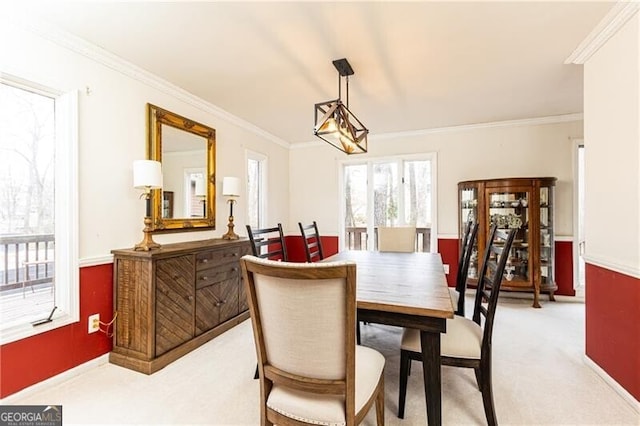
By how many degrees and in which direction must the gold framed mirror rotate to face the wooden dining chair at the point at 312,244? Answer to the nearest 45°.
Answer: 0° — it already faces it

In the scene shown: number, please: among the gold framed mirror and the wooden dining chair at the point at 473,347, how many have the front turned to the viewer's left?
1

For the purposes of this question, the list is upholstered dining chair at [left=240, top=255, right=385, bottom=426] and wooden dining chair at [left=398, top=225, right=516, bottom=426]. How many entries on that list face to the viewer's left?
1

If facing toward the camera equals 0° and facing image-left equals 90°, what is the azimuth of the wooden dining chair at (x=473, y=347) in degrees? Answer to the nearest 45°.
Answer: approximately 90°

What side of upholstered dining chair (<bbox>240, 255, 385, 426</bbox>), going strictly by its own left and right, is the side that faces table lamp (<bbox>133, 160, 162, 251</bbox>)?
left

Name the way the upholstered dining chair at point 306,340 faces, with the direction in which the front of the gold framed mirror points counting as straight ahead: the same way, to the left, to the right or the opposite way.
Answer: to the left

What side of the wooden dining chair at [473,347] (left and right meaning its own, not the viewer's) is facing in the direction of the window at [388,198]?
right

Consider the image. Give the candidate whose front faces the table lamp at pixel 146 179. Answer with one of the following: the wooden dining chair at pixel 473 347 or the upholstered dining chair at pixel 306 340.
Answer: the wooden dining chair

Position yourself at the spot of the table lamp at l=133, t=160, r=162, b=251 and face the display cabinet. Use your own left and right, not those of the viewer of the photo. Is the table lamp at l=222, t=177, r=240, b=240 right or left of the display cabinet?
left

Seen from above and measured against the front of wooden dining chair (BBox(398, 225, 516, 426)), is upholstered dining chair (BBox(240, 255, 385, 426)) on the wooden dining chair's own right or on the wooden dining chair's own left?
on the wooden dining chair's own left

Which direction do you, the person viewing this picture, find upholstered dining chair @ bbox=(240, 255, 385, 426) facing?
facing away from the viewer and to the right of the viewer
